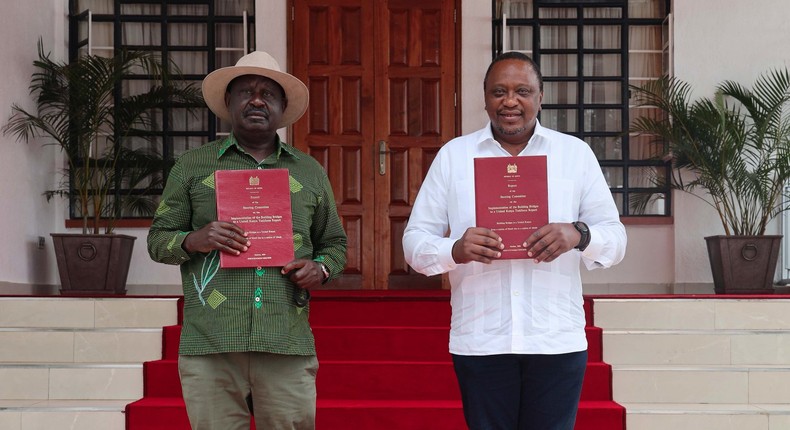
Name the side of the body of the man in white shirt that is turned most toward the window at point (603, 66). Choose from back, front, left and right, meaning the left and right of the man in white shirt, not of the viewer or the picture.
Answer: back

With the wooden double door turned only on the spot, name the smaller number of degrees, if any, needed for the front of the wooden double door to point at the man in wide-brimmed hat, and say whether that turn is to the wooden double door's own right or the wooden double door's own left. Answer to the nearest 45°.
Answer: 0° — it already faces them

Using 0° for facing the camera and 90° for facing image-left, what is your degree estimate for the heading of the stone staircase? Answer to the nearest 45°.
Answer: approximately 0°

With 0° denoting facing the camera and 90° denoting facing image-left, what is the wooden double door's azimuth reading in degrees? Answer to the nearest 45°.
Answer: approximately 0°

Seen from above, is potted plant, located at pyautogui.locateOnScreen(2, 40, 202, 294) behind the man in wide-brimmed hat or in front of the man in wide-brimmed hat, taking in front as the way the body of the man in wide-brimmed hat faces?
behind

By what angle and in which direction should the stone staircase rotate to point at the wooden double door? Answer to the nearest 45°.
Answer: approximately 135° to its right

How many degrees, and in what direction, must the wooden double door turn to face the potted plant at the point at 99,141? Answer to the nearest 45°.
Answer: approximately 90° to its right
